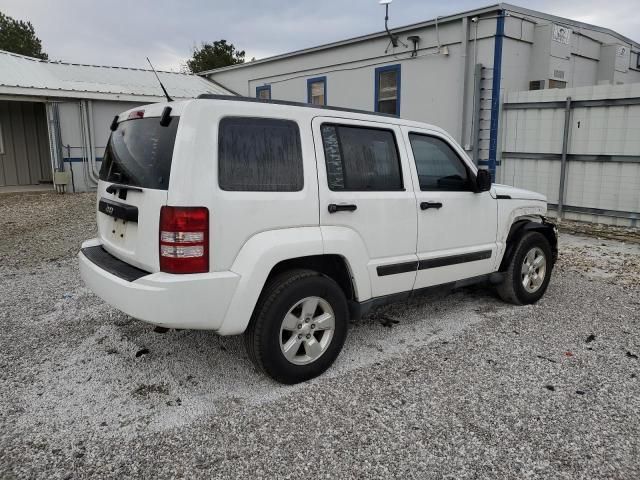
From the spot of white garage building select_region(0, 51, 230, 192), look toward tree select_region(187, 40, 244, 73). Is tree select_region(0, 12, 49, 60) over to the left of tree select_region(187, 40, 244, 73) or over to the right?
left

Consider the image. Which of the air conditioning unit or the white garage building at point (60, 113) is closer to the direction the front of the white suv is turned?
the air conditioning unit

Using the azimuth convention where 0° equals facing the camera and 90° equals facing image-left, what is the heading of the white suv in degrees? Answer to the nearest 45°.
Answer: approximately 225°

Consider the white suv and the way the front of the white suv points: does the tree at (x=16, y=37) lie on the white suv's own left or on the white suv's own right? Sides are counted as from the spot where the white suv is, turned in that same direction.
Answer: on the white suv's own left

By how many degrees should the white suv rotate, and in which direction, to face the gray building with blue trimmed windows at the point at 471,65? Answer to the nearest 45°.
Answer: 0° — it already faces it

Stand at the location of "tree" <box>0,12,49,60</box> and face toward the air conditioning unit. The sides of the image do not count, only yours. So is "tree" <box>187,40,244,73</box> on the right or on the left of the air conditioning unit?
left

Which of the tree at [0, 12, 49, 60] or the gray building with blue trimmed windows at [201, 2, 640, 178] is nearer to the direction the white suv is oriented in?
the gray building with blue trimmed windows

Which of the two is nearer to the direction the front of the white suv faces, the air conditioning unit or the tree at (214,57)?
the air conditioning unit

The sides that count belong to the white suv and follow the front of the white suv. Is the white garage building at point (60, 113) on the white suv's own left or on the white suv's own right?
on the white suv's own left
